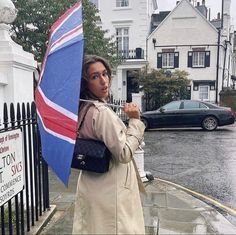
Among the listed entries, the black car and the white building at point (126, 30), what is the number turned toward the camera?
1

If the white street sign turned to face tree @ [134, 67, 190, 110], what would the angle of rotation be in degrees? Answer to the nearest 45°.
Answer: approximately 90° to its left

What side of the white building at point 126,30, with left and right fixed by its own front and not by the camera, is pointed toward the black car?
front

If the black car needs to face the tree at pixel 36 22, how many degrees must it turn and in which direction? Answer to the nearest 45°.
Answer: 0° — it already faces it

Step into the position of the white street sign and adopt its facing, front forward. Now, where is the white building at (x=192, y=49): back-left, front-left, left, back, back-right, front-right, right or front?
left

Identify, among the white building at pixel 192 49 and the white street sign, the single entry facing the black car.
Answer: the white building

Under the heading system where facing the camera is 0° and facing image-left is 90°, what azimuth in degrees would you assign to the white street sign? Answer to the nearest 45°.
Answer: approximately 315°

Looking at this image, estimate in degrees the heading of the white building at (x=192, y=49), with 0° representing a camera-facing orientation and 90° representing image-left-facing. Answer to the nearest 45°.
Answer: approximately 0°

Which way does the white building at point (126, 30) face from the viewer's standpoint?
toward the camera

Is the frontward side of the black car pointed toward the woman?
no

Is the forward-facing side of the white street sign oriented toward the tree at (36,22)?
no

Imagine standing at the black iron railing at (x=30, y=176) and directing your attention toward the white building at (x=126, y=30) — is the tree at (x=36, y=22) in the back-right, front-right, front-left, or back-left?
front-left

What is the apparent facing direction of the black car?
to the viewer's left

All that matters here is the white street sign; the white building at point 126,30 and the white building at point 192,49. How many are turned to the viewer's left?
0
